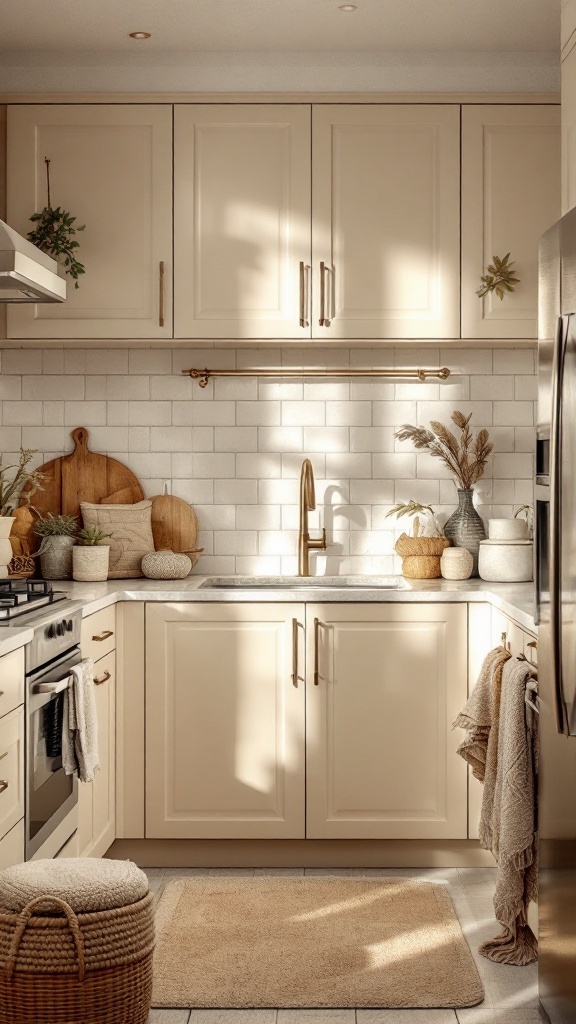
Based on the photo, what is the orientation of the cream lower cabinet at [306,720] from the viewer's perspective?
toward the camera

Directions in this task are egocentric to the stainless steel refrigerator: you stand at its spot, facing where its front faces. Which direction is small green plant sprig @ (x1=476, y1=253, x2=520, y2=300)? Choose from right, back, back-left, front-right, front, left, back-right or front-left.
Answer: right

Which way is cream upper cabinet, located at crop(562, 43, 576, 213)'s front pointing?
to the viewer's left

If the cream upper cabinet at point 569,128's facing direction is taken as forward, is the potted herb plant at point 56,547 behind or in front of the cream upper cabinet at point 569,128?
in front

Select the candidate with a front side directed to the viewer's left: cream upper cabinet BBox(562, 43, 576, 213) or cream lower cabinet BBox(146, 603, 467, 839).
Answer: the cream upper cabinet

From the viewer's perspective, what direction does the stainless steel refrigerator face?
to the viewer's left

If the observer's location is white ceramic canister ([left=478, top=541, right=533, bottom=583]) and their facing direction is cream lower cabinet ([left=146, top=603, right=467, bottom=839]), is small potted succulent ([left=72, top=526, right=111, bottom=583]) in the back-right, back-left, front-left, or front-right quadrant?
front-right

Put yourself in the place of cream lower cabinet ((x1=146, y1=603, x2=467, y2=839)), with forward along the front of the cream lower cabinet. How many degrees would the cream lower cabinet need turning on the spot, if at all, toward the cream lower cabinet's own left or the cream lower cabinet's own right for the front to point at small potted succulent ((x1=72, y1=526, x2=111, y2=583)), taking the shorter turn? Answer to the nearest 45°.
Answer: approximately 90° to the cream lower cabinet's own right

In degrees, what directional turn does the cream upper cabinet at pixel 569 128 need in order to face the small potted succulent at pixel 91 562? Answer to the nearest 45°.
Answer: approximately 45° to its right

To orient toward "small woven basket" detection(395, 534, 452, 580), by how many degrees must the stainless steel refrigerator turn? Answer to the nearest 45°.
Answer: approximately 90° to its right

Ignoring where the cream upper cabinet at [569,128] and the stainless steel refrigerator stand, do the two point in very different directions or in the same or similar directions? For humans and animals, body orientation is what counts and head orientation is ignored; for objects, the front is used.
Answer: same or similar directions

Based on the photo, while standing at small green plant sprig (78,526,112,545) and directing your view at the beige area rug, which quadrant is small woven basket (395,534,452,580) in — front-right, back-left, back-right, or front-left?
front-left

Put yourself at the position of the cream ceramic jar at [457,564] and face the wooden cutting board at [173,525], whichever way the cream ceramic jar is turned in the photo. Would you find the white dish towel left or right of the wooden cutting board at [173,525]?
left

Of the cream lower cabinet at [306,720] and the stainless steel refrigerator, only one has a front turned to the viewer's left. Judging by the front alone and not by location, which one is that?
the stainless steel refrigerator
